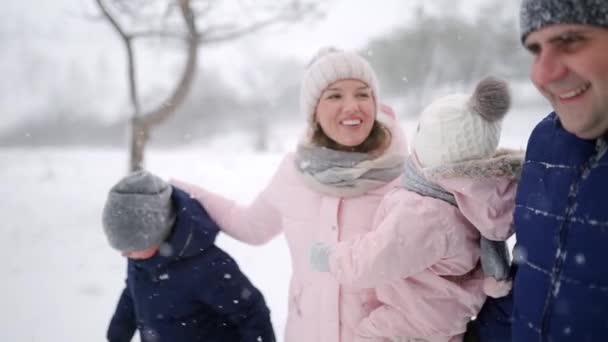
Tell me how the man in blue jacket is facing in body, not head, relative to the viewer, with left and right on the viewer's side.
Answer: facing the viewer and to the left of the viewer

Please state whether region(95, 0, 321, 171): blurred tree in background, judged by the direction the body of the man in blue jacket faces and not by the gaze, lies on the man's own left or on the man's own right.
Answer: on the man's own right

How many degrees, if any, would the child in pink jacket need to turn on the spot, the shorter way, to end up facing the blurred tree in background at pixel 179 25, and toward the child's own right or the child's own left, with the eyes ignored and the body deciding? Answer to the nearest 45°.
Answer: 0° — they already face it

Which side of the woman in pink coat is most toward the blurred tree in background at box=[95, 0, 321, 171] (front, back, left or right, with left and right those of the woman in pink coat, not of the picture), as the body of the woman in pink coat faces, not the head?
back

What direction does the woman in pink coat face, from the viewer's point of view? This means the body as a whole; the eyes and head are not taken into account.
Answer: toward the camera

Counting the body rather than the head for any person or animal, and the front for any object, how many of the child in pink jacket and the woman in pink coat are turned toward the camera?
1

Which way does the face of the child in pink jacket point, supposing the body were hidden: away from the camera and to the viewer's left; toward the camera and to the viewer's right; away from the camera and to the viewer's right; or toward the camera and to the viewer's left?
away from the camera and to the viewer's left

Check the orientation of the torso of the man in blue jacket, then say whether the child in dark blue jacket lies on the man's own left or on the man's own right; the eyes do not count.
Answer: on the man's own right

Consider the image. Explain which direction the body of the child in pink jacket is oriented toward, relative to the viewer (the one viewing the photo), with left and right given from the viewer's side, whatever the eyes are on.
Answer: facing away from the viewer and to the left of the viewer
